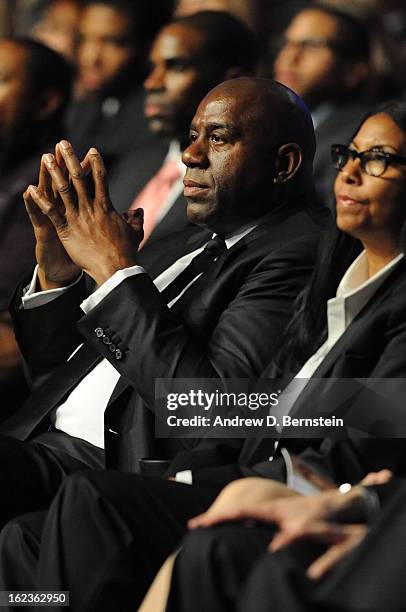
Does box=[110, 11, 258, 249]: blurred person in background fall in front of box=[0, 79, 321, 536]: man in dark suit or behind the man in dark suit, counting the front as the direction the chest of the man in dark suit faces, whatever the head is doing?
behind

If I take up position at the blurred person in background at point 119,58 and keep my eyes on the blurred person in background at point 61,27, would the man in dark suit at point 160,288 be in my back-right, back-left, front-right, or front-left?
back-left

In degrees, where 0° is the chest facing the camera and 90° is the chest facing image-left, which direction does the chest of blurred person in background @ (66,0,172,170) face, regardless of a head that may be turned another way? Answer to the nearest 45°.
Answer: approximately 45°

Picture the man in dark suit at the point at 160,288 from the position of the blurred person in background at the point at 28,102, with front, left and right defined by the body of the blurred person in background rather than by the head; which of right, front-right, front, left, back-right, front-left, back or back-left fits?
front-left

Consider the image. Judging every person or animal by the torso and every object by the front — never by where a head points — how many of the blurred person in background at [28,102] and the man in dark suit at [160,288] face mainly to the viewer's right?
0

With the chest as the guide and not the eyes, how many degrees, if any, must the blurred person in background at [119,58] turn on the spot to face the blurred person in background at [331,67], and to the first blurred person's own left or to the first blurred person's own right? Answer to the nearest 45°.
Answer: approximately 90° to the first blurred person's own left

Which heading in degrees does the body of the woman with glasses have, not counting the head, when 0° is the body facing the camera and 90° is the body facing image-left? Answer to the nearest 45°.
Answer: approximately 45°

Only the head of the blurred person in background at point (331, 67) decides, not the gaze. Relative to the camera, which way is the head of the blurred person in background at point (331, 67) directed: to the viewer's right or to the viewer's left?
to the viewer's left

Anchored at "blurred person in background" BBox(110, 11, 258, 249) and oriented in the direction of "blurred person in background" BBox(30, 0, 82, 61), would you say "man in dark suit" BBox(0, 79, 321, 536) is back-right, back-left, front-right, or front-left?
back-left

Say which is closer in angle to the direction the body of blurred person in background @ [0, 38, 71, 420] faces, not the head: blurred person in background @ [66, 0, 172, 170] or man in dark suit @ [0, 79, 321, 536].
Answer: the man in dark suit

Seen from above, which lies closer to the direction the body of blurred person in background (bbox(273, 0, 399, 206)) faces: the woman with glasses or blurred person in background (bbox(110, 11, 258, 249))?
the blurred person in background

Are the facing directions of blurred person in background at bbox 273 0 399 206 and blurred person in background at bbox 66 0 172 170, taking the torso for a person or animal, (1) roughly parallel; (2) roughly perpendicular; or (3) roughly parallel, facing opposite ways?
roughly parallel

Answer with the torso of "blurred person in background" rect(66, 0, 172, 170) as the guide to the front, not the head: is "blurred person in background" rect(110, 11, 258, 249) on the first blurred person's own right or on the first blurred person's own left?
on the first blurred person's own left

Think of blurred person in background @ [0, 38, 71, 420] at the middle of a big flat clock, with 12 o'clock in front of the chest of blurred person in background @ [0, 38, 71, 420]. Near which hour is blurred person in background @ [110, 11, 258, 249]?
blurred person in background @ [110, 11, 258, 249] is roughly at 9 o'clock from blurred person in background @ [0, 38, 71, 420].

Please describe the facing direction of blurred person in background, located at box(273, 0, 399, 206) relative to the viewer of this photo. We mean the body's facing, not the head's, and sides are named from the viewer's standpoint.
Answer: facing the viewer and to the left of the viewer
